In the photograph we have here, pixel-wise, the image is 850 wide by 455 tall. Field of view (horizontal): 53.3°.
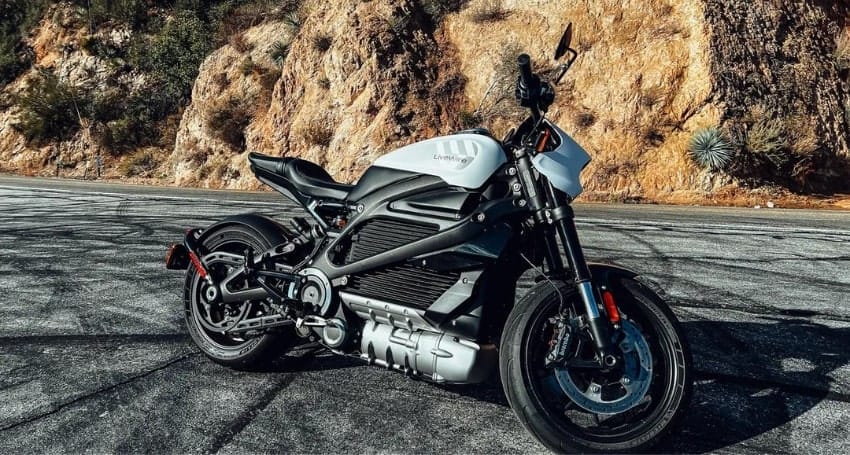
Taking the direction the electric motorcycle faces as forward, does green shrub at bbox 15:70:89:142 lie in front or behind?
behind

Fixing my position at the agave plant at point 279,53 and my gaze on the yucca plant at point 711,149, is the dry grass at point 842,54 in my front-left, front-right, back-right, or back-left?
front-left

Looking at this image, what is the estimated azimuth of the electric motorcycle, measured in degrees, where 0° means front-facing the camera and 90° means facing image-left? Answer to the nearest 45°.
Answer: approximately 315°

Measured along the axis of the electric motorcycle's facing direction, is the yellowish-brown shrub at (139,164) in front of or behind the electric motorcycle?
behind

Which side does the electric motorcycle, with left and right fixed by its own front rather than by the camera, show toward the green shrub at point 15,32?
back

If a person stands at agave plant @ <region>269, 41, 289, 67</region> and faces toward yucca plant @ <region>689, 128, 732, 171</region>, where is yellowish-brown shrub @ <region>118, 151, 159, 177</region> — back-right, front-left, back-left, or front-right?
back-right
